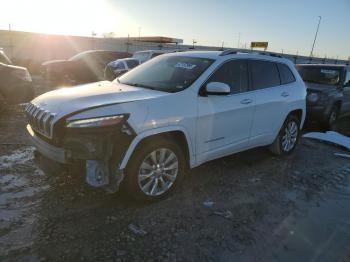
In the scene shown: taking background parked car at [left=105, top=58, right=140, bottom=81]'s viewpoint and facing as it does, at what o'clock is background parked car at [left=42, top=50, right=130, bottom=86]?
background parked car at [left=42, top=50, right=130, bottom=86] is roughly at 3 o'clock from background parked car at [left=105, top=58, right=140, bottom=81].

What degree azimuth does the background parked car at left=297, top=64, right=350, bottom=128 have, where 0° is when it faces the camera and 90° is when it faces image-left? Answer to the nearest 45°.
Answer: approximately 45°

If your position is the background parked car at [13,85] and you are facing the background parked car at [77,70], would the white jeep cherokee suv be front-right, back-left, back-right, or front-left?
back-right

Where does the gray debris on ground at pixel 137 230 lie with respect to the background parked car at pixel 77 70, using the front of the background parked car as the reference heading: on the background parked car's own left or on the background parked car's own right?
on the background parked car's own left

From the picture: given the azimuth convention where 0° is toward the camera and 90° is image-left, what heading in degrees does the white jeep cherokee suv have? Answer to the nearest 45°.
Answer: approximately 45°

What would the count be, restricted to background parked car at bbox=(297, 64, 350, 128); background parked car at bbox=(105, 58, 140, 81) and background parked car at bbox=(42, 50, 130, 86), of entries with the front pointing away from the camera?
0

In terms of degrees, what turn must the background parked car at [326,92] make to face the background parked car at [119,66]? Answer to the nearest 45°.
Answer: approximately 45° to its right

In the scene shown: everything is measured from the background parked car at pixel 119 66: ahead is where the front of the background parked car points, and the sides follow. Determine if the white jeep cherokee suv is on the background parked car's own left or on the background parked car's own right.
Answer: on the background parked car's own left

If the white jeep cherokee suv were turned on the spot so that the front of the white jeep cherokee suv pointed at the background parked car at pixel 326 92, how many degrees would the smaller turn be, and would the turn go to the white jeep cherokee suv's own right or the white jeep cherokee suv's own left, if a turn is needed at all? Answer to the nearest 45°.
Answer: approximately 180°

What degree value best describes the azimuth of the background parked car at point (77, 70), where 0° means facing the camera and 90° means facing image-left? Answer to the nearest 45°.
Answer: approximately 45°

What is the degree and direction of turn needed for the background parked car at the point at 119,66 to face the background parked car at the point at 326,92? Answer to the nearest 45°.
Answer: approximately 90° to its left

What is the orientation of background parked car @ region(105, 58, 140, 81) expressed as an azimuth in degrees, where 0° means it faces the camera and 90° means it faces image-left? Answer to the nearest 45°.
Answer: approximately 45°

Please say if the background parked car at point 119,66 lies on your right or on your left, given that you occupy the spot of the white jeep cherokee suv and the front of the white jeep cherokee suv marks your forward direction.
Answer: on your right

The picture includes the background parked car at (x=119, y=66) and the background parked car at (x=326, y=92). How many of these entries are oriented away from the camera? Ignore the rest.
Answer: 0
